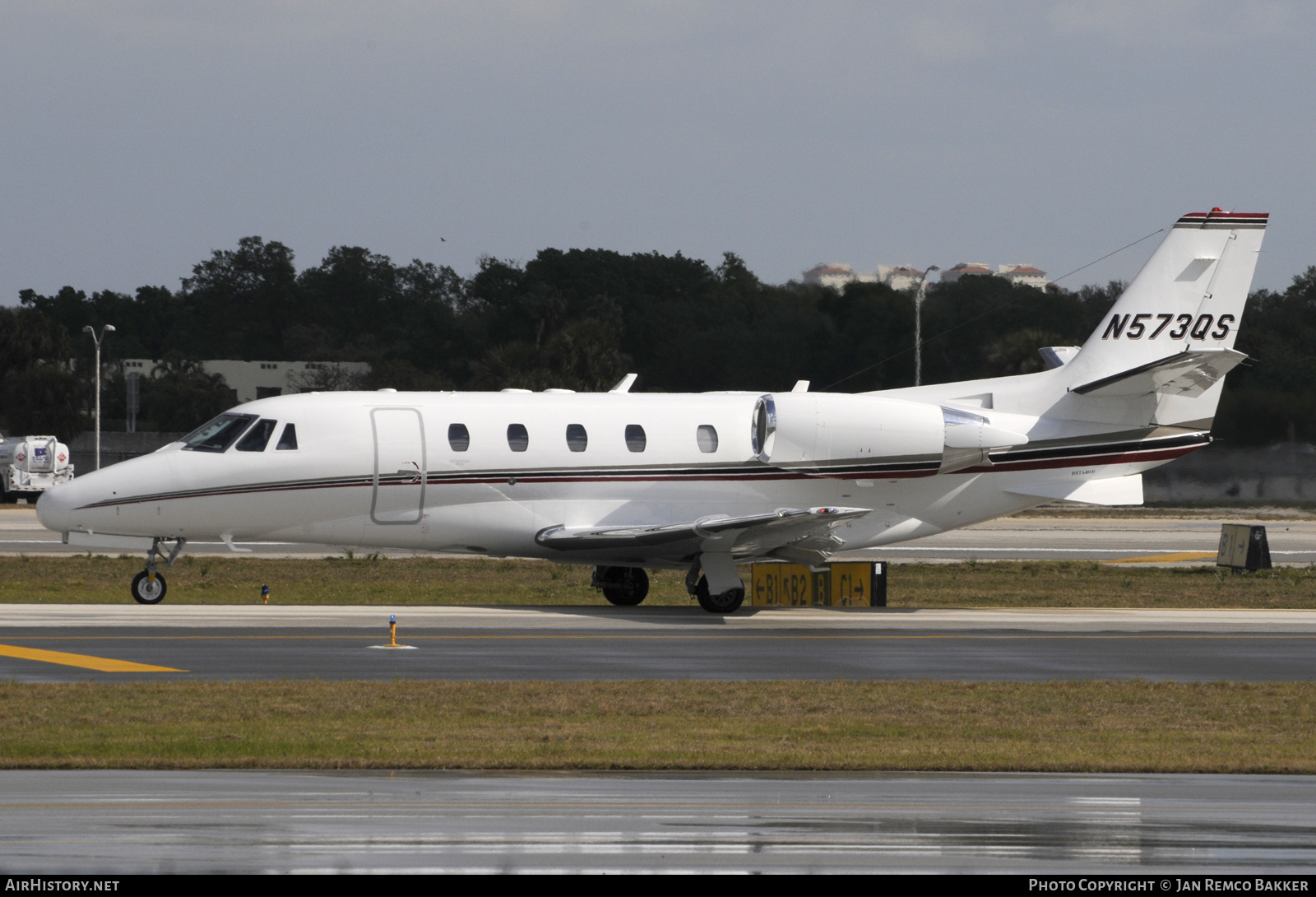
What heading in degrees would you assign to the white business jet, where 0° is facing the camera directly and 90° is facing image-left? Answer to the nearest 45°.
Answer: approximately 90°
